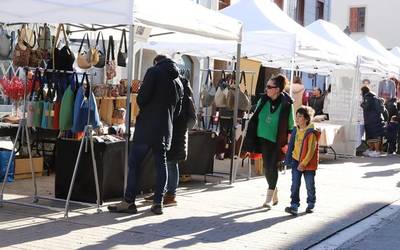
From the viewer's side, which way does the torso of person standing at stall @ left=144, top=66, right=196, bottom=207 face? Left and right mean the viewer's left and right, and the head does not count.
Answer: facing to the left of the viewer

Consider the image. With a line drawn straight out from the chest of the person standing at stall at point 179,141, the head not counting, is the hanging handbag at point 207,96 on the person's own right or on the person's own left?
on the person's own right

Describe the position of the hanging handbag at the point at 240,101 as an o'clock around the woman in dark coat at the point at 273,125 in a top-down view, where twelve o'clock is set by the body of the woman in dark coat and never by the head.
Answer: The hanging handbag is roughly at 4 o'clock from the woman in dark coat.

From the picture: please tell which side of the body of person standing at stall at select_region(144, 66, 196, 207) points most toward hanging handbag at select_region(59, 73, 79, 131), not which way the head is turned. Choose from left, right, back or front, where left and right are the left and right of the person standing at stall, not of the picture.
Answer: front

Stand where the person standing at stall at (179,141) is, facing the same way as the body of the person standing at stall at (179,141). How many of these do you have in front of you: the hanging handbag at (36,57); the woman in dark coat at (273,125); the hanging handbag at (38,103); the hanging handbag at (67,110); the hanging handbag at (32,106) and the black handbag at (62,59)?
5

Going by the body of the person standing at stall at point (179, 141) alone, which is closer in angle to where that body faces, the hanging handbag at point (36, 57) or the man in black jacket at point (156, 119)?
the hanging handbag

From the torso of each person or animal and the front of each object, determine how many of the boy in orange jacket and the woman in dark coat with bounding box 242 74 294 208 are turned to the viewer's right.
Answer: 0

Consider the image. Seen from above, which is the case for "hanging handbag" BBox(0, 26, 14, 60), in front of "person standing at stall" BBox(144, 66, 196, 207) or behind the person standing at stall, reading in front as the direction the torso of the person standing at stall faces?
in front

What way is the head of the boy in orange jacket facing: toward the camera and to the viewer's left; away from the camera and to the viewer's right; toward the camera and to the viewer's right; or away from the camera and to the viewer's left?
toward the camera and to the viewer's left

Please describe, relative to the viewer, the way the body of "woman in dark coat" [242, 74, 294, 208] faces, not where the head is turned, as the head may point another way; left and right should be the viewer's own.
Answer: facing the viewer and to the left of the viewer
